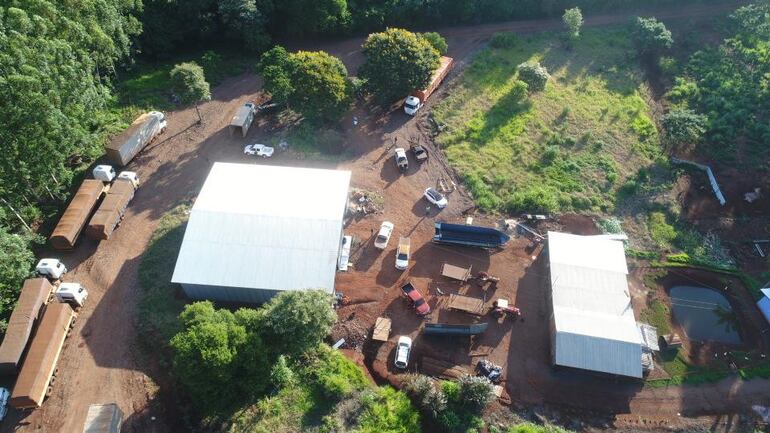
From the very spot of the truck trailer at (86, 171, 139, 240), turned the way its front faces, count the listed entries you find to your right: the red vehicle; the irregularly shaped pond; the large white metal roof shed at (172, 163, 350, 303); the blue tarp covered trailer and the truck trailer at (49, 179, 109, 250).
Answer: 4

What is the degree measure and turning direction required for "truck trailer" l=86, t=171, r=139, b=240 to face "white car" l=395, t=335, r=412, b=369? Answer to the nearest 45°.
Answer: approximately 90° to its right

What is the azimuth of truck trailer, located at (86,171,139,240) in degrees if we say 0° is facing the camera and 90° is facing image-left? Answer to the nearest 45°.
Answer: approximately 225°

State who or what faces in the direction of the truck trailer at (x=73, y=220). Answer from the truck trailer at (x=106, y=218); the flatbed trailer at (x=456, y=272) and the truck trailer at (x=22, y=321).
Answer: the truck trailer at (x=22, y=321)

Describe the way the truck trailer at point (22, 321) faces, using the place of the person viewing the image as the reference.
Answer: facing away from the viewer and to the right of the viewer

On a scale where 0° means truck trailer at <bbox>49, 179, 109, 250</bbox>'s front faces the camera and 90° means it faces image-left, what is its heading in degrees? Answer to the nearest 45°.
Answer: approximately 225°
